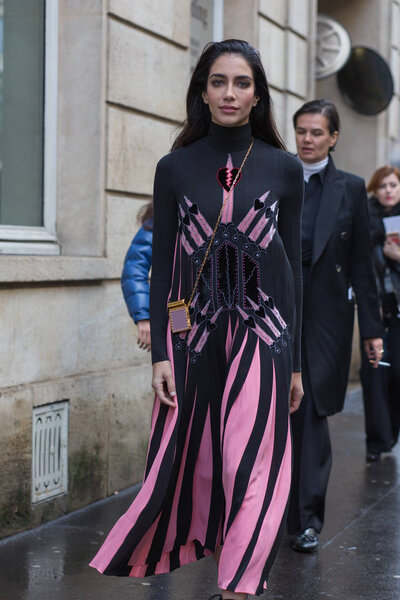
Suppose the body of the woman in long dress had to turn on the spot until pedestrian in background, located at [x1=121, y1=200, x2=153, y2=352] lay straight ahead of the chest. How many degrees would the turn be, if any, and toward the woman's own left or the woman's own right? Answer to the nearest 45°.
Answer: approximately 180°

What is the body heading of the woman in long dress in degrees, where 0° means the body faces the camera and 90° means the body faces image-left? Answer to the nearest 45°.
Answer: approximately 0°

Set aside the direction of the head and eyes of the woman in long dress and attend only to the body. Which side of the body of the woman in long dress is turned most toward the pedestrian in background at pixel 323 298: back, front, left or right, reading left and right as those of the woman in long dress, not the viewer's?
back

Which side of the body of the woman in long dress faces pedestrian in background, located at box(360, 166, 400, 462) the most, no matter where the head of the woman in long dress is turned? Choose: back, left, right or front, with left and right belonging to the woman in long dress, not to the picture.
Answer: back
